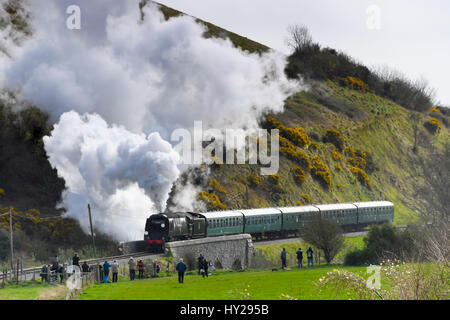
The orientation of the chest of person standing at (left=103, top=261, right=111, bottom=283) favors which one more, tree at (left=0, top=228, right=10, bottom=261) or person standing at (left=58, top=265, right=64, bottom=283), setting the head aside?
the tree

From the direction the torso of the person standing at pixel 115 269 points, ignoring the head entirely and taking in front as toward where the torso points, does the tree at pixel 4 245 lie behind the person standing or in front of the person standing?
in front

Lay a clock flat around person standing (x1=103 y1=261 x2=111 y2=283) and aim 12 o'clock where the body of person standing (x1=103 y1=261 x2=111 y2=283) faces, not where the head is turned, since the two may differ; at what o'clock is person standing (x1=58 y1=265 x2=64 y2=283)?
person standing (x1=58 y1=265 x2=64 y2=283) is roughly at 9 o'clock from person standing (x1=103 y1=261 x2=111 y2=283).

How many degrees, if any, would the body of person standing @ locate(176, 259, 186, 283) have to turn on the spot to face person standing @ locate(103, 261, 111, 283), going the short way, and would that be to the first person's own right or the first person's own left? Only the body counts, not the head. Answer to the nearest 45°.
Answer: approximately 45° to the first person's own left

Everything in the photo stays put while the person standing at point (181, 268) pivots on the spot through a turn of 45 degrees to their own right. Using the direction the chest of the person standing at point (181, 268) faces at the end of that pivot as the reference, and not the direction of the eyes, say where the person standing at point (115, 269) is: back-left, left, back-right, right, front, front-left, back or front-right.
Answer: left

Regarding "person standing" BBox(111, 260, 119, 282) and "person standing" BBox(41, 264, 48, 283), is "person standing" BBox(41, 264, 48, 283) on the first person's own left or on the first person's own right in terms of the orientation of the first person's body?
on the first person's own left

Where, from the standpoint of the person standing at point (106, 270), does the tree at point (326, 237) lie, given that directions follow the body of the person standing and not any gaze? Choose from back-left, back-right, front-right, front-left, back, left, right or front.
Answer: front-right

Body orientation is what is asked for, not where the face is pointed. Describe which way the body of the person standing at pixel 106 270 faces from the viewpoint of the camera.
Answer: away from the camera

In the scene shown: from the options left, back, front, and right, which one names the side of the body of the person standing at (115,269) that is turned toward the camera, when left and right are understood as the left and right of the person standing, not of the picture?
back

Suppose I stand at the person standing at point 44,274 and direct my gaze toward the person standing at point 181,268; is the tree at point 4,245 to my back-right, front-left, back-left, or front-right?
back-left

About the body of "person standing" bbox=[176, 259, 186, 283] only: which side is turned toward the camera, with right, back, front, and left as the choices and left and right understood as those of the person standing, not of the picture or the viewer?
back

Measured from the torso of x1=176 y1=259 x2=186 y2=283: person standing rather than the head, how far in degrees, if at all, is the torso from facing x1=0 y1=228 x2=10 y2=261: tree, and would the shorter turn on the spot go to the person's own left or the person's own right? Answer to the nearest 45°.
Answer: approximately 45° to the person's own left
